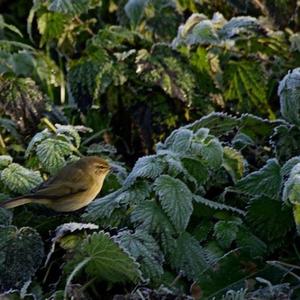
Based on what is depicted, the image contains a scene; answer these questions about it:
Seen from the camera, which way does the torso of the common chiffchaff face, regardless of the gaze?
to the viewer's right

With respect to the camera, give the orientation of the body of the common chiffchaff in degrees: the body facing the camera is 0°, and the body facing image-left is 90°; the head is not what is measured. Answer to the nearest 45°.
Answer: approximately 270°
